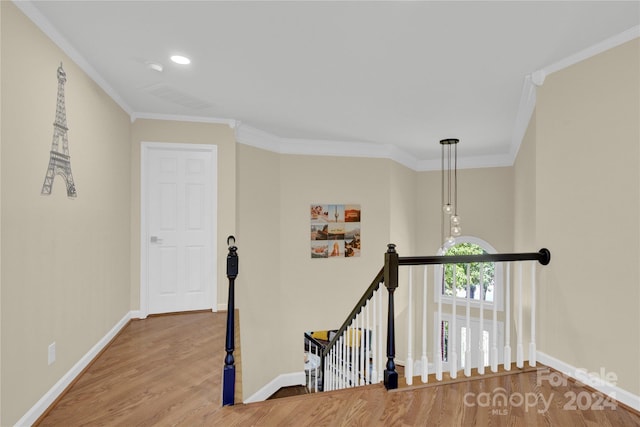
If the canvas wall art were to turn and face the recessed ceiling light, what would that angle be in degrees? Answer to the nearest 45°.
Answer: approximately 45° to its right

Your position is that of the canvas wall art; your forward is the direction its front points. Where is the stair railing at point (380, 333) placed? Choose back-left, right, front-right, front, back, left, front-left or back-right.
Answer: front

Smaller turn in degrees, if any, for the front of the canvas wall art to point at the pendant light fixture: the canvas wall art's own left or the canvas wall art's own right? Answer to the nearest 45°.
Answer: approximately 135° to the canvas wall art's own left

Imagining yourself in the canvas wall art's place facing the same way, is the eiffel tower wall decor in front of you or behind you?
in front

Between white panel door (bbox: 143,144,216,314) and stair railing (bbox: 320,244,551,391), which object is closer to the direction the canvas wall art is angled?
the stair railing

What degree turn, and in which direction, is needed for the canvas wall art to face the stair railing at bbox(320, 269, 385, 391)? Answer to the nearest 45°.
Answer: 0° — it already faces it

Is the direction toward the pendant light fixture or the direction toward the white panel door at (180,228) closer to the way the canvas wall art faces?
the white panel door

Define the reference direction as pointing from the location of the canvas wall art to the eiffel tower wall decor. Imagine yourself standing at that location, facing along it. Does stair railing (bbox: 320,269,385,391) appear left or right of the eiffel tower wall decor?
left

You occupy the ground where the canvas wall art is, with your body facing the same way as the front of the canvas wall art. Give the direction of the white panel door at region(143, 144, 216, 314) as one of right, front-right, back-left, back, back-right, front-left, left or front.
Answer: front-right

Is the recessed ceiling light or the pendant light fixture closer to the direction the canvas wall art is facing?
the recessed ceiling light

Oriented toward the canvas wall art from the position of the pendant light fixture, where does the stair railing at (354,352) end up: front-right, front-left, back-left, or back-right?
front-left

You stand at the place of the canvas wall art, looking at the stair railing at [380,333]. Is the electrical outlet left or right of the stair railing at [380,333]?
right

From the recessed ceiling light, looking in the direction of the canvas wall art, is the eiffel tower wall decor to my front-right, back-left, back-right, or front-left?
back-left
